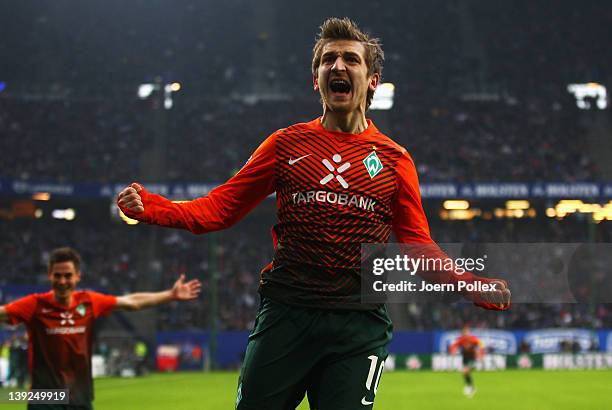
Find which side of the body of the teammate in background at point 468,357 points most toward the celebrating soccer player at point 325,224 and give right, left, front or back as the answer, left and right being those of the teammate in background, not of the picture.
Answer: front

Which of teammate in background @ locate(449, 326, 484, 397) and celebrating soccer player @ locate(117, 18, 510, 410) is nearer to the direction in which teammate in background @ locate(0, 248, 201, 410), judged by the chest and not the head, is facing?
the celebrating soccer player

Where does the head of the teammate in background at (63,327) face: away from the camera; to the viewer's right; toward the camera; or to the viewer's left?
toward the camera

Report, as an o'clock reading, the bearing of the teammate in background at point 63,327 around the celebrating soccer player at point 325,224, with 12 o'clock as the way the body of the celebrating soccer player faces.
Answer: The teammate in background is roughly at 5 o'clock from the celebrating soccer player.

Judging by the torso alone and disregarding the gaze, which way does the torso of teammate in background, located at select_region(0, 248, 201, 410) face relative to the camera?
toward the camera

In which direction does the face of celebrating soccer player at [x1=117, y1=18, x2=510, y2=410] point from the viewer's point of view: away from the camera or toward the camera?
toward the camera

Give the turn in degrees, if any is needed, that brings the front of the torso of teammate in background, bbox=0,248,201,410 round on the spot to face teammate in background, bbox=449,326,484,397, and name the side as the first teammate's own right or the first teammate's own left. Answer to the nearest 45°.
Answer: approximately 135° to the first teammate's own left

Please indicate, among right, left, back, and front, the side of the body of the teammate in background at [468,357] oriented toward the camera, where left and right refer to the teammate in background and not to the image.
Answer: front

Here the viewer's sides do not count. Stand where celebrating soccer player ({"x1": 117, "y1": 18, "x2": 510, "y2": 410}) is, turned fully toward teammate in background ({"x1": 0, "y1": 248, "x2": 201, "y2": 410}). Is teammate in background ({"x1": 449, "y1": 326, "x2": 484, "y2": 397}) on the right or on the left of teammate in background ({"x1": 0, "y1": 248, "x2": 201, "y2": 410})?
right

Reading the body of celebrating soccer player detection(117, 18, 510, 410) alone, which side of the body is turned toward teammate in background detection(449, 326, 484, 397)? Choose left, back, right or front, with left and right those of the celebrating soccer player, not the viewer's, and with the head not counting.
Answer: back

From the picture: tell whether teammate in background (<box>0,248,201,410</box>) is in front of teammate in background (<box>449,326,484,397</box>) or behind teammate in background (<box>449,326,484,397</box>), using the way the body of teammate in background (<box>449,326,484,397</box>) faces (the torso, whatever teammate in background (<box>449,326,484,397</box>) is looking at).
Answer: in front

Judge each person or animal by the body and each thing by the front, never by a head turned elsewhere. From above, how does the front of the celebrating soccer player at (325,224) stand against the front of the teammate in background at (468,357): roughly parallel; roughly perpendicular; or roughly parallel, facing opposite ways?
roughly parallel

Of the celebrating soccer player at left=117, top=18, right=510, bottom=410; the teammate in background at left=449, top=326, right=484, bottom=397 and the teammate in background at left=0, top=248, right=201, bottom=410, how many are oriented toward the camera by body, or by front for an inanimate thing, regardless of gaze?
3

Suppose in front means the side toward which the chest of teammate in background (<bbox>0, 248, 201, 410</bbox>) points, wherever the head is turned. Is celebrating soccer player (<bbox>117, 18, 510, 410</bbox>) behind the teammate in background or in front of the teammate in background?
in front
